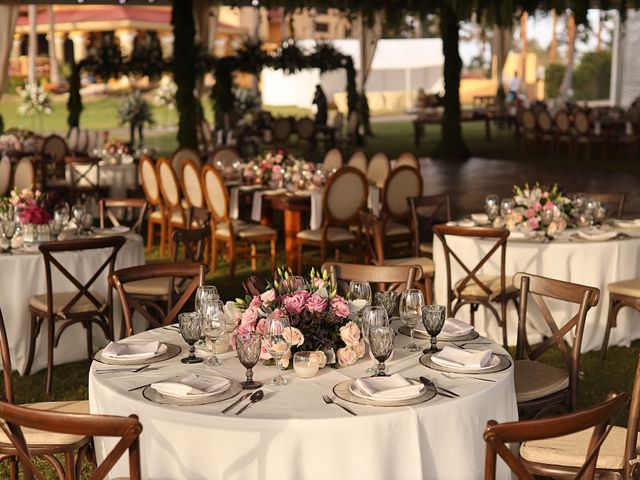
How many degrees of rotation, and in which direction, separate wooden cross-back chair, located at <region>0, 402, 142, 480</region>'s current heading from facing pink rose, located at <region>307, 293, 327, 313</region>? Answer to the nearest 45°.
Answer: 0° — it already faces it

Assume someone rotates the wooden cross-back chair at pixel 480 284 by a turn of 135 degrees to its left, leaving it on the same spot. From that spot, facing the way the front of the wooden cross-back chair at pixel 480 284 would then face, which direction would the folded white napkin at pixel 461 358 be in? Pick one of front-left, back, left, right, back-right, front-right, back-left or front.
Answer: left

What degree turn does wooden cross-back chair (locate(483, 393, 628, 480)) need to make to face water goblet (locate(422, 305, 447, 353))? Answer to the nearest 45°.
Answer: approximately 45° to its right

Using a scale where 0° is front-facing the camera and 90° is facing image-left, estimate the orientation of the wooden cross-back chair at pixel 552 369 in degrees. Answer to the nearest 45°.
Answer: approximately 45°

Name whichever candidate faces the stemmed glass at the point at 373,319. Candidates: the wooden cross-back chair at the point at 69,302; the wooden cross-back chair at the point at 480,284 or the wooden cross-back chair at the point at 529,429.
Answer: the wooden cross-back chair at the point at 529,429

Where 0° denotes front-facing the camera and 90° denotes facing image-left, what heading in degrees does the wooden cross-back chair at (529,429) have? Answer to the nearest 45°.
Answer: approximately 135°

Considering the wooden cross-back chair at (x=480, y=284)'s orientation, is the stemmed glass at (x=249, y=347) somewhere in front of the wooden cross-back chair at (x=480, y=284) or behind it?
behind

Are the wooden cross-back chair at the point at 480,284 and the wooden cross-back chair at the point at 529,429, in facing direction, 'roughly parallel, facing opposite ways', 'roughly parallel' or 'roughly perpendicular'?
roughly perpendicular

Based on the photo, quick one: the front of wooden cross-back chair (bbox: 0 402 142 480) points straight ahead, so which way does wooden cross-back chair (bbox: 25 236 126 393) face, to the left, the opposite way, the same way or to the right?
to the left

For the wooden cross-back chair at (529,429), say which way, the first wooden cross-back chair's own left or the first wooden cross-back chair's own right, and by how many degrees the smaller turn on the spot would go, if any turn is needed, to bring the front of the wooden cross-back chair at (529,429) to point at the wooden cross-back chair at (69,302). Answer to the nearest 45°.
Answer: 0° — it already faces it

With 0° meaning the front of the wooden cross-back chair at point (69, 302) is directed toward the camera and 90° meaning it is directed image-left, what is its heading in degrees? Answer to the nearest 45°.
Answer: approximately 135°

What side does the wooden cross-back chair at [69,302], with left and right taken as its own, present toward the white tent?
right

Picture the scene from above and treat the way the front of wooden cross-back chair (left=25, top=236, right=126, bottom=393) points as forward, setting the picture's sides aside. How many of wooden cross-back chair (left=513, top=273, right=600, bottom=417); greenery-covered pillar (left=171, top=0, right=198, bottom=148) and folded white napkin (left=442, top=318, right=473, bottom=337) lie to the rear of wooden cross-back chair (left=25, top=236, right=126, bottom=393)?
2
